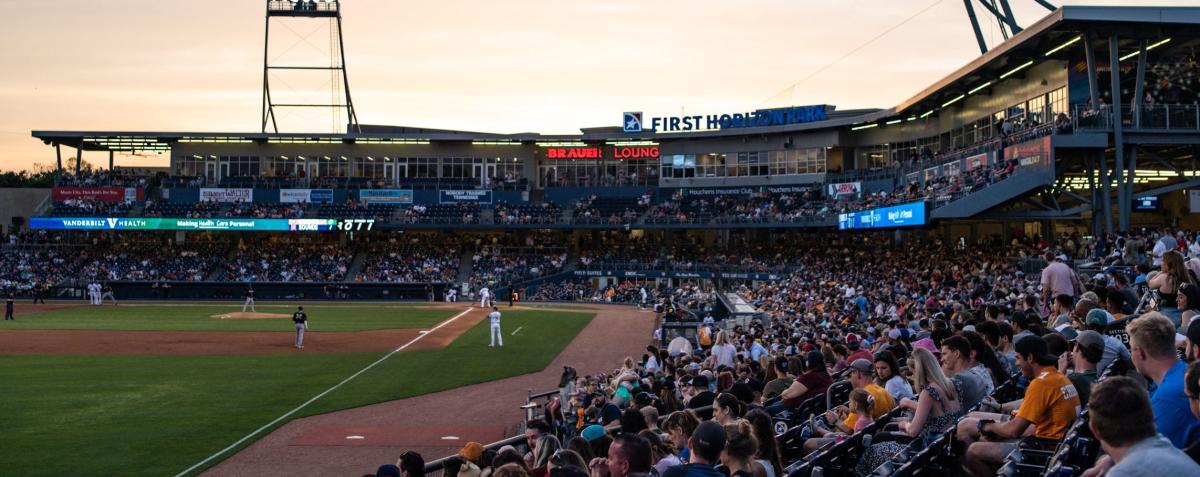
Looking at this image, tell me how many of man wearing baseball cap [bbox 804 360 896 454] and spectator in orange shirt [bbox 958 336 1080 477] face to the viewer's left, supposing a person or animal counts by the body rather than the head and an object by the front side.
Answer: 2

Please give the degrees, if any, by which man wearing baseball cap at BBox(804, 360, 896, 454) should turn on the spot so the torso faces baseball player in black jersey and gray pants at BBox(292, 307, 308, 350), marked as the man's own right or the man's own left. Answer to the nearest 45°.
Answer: approximately 45° to the man's own right

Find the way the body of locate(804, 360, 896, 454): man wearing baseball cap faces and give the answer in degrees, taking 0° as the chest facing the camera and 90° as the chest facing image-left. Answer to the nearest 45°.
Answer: approximately 90°

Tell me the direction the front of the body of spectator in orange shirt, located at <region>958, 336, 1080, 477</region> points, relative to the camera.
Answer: to the viewer's left
